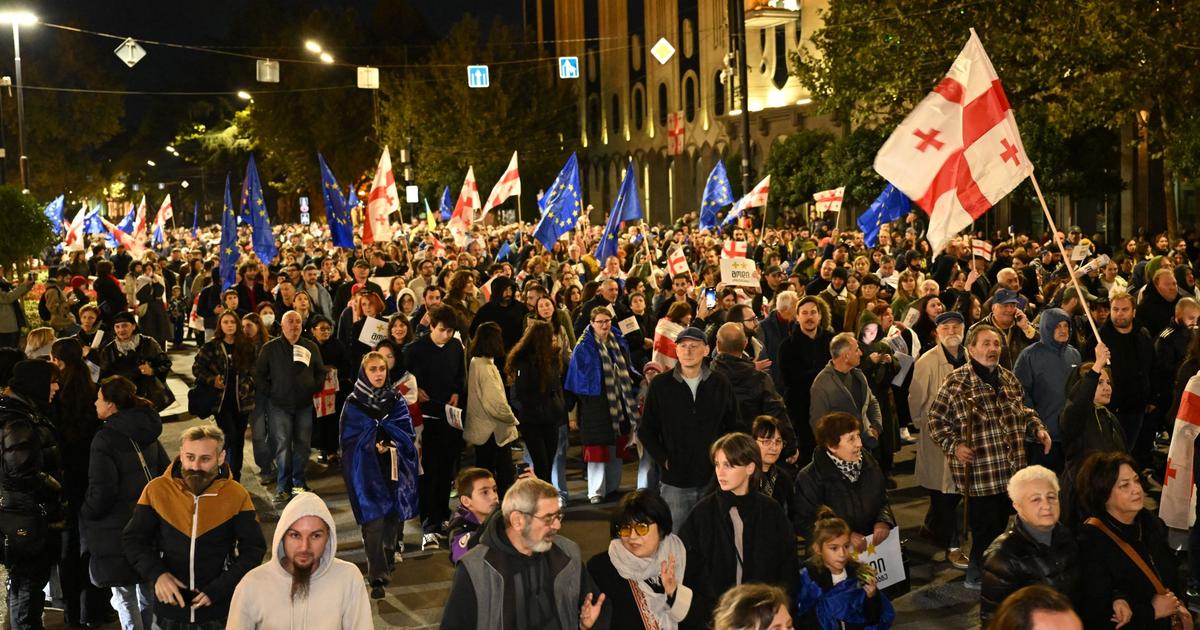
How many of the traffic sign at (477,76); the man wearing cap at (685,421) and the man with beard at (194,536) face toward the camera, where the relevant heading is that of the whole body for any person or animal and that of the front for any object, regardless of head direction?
3

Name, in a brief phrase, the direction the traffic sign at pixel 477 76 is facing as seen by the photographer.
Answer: facing the viewer

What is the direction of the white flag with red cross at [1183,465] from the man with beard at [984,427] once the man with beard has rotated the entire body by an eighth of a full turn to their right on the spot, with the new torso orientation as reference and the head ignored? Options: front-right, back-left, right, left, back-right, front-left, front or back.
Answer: left

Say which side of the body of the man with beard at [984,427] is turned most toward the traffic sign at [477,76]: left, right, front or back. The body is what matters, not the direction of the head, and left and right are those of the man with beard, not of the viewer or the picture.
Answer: back

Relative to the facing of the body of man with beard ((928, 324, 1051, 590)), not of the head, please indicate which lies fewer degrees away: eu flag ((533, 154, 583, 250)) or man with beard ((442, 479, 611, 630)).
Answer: the man with beard

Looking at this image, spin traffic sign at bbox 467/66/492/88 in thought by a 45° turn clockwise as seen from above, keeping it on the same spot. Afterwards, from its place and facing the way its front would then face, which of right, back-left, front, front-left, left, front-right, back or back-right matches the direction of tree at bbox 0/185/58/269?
front

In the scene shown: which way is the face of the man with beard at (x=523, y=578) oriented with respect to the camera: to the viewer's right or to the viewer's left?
to the viewer's right

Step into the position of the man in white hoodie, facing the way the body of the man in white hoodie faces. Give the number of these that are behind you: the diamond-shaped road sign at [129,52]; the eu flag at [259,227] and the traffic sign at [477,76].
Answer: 3

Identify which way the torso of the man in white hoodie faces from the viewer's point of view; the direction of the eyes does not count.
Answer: toward the camera

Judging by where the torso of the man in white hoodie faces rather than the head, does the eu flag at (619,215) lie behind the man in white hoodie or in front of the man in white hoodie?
behind

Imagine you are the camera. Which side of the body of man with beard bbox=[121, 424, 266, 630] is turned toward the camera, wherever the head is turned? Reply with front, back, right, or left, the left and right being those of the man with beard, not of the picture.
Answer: front
